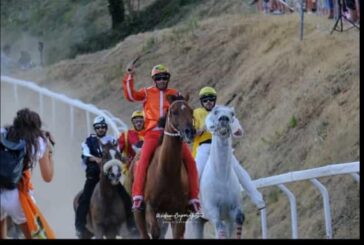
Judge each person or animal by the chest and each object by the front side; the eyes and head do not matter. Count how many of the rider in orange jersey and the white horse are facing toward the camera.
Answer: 2

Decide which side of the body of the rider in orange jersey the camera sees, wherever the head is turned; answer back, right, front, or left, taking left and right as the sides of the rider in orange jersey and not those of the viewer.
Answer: front

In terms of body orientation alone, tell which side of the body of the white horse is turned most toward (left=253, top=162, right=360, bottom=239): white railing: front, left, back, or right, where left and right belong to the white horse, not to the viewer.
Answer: left

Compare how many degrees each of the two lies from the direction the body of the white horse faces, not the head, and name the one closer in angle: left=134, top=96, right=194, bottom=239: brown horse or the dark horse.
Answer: the brown horse

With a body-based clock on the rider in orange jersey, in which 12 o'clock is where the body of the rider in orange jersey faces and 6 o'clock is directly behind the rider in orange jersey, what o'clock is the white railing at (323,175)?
The white railing is roughly at 9 o'clock from the rider in orange jersey.

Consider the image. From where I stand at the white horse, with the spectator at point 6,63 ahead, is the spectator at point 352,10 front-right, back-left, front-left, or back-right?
front-right

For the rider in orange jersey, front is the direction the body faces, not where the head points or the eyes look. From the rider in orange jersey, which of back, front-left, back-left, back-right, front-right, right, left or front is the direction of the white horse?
left

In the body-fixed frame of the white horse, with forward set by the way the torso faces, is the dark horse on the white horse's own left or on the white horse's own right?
on the white horse's own right

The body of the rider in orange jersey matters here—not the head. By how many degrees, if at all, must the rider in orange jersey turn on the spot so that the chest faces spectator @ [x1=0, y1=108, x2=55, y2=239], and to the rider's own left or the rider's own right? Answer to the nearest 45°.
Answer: approximately 45° to the rider's own right
